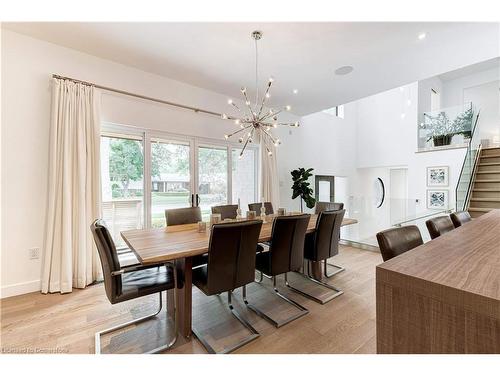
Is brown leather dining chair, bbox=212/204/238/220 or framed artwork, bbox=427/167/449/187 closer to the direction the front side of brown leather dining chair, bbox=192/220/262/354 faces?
the brown leather dining chair

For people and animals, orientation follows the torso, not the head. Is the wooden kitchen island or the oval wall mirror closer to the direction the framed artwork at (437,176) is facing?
the wooden kitchen island

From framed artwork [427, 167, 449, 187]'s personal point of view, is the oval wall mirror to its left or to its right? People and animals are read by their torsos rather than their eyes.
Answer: on its right

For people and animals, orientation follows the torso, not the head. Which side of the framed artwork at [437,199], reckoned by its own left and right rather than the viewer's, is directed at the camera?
front

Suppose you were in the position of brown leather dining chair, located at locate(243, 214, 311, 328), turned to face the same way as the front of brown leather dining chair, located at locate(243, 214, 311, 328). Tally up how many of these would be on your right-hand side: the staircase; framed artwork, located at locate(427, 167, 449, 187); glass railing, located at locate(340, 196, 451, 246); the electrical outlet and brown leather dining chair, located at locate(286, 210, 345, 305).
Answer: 4

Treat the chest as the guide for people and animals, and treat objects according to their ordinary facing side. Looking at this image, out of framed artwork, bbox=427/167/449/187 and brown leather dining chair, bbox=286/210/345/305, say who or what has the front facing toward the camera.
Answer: the framed artwork

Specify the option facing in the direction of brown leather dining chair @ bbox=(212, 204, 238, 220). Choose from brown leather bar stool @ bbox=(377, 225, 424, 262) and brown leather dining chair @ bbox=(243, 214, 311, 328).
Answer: brown leather dining chair @ bbox=(243, 214, 311, 328)

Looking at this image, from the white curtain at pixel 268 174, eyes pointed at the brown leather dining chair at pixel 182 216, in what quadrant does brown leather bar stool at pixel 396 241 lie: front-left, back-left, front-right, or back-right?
front-left

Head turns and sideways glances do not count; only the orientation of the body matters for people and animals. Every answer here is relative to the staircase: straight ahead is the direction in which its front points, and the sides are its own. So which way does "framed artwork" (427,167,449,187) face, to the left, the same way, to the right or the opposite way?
the same way

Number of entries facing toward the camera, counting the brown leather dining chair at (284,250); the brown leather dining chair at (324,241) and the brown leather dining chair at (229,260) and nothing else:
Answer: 0

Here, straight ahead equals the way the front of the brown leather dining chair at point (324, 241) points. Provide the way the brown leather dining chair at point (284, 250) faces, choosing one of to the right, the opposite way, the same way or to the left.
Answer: the same way

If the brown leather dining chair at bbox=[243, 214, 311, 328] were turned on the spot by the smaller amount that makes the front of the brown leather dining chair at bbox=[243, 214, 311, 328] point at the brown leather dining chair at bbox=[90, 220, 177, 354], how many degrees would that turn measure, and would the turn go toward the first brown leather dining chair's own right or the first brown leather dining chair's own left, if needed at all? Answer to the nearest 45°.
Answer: approximately 90° to the first brown leather dining chair's own left

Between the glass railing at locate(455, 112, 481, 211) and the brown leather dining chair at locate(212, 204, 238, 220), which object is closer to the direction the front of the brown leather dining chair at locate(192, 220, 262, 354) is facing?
the brown leather dining chair

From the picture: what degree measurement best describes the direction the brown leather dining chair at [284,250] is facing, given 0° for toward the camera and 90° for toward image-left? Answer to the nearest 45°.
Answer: approximately 135°
